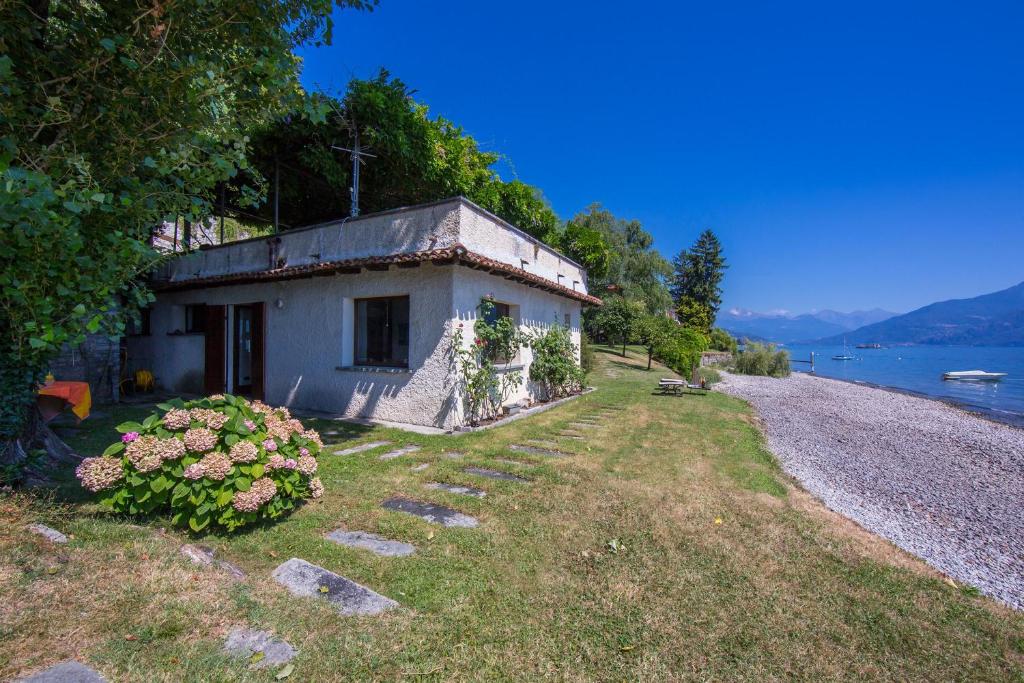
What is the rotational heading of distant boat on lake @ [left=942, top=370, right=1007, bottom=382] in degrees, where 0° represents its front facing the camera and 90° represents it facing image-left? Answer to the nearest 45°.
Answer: approximately 270°

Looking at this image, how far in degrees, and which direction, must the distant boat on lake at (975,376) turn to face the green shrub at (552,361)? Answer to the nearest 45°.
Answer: approximately 90° to its right

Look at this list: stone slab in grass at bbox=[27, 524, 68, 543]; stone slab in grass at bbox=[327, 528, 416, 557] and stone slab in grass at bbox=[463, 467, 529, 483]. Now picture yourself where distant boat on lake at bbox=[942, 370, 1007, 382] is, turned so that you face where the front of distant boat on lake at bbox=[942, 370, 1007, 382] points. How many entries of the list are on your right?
3

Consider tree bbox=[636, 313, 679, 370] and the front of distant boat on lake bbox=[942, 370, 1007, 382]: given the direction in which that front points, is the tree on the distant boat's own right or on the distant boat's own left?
on the distant boat's own right

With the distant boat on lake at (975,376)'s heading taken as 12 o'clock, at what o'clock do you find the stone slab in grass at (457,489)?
The stone slab in grass is roughly at 3 o'clock from the distant boat on lake.
